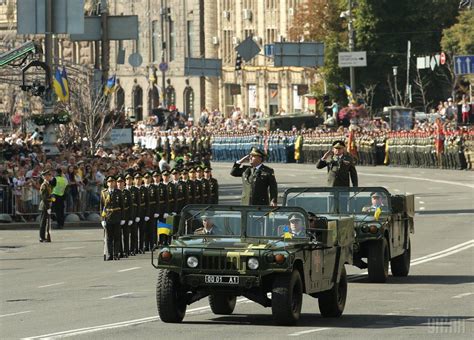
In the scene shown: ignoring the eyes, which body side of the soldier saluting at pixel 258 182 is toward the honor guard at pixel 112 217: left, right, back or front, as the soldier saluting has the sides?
right

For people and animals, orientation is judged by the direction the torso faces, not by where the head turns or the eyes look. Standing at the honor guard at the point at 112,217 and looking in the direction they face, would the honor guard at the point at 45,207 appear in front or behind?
behind

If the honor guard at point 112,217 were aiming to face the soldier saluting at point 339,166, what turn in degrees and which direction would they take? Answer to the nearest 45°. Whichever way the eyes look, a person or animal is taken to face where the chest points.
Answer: approximately 45° to their left

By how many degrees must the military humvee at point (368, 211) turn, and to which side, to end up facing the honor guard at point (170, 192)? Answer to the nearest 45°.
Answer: approximately 90° to its right

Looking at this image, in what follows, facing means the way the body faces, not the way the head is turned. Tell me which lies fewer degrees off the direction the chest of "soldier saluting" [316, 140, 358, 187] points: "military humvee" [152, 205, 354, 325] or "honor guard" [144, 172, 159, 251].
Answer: the military humvee

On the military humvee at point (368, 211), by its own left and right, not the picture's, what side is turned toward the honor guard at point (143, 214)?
right

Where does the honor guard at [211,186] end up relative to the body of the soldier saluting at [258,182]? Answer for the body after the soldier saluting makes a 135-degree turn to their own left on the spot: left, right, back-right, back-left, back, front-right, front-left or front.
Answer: left

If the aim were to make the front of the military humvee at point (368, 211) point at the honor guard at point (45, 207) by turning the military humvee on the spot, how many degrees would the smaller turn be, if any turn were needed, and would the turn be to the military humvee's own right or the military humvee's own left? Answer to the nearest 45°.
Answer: approximately 90° to the military humvee's own right

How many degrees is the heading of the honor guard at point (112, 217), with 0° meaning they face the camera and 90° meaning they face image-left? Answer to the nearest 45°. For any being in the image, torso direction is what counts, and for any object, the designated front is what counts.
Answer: approximately 0°
